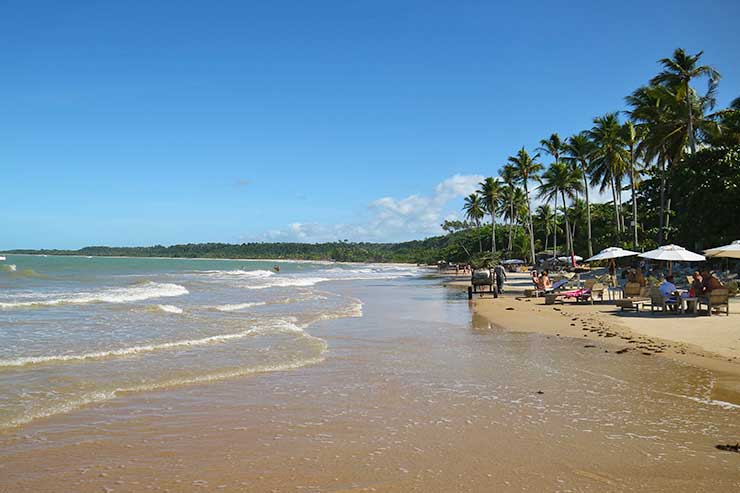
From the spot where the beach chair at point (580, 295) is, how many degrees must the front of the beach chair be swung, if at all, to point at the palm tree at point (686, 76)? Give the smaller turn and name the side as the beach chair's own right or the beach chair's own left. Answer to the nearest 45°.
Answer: approximately 135° to the beach chair's own right

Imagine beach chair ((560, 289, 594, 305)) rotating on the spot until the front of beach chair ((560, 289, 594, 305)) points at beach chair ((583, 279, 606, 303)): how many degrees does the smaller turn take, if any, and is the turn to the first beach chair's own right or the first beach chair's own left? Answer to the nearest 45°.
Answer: approximately 135° to the first beach chair's own right

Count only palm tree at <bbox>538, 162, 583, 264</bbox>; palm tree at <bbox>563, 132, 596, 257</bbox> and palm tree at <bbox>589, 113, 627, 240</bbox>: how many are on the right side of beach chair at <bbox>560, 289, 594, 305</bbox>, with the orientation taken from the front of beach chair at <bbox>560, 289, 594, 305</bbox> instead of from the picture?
3

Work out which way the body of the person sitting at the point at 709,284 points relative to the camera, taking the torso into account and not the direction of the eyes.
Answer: to the viewer's left

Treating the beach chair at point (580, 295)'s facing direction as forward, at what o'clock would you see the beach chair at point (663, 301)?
the beach chair at point (663, 301) is roughly at 8 o'clock from the beach chair at point (580, 295).

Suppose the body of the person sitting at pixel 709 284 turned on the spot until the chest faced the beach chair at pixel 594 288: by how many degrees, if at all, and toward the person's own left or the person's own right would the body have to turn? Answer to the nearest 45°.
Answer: approximately 45° to the person's own right

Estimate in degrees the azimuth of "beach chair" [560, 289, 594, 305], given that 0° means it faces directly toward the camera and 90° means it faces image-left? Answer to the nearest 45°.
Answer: approximately 90°

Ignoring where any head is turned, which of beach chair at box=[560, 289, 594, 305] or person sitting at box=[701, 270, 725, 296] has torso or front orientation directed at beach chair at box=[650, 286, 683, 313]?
the person sitting

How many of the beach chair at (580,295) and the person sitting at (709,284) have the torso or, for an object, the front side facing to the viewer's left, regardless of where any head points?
2

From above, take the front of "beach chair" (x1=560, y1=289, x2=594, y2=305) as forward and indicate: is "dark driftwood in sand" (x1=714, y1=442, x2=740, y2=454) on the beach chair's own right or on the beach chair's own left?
on the beach chair's own left

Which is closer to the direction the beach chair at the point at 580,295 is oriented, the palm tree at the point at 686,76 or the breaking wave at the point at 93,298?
the breaking wave
